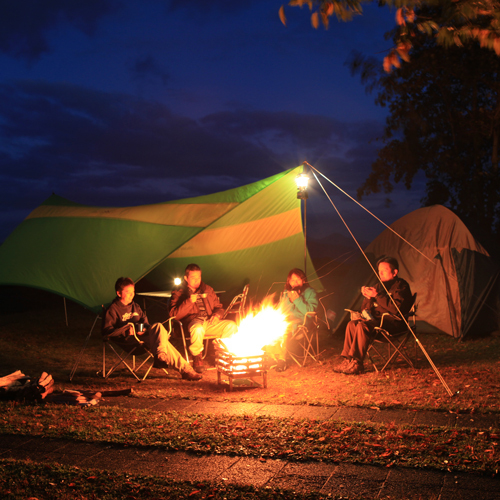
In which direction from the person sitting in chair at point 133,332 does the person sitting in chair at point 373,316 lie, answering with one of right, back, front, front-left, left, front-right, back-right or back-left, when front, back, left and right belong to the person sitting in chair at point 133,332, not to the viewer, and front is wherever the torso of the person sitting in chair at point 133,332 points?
front-left

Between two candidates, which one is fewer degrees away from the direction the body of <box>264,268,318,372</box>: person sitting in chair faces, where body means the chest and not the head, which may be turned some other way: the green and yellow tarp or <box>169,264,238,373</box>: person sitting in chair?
the person sitting in chair

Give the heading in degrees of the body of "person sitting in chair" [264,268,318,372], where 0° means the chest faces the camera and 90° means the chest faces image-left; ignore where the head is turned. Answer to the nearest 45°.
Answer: approximately 45°

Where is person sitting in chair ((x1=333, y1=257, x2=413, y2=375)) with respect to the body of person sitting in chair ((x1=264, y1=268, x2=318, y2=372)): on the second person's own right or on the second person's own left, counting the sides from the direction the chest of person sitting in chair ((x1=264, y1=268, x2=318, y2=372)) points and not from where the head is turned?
on the second person's own left

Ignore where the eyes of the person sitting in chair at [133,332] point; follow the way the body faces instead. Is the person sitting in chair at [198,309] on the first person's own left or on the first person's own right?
on the first person's own left
